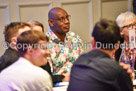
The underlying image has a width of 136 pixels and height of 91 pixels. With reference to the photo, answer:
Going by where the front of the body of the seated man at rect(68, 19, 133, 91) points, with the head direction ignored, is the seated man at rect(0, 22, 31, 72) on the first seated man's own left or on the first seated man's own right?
on the first seated man's own left

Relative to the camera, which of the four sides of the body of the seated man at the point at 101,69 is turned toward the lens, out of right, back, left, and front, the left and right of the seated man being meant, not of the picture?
back

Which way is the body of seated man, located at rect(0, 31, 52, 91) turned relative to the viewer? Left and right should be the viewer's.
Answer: facing away from the viewer and to the right of the viewer

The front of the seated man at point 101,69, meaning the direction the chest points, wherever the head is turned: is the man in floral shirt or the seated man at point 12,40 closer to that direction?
the man in floral shirt
